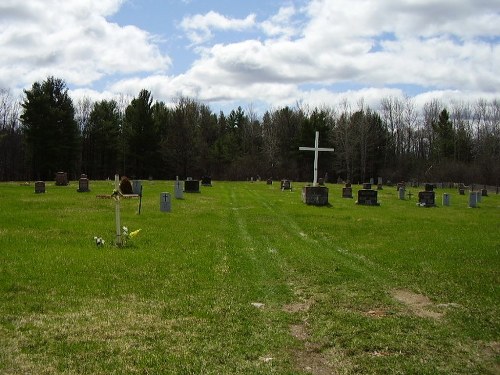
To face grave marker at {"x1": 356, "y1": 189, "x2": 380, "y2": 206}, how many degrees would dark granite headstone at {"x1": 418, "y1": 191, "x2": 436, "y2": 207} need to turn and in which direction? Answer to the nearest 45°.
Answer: approximately 45° to its right

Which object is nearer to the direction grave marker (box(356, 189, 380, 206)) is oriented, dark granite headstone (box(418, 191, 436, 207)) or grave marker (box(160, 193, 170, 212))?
the grave marker

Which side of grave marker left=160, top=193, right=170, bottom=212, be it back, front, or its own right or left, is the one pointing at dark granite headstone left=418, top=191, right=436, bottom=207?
left

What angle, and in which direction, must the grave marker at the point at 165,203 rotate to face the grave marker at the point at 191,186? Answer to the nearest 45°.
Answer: approximately 180°

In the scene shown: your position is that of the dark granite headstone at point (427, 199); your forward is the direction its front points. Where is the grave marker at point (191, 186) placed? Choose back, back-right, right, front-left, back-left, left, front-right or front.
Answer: right

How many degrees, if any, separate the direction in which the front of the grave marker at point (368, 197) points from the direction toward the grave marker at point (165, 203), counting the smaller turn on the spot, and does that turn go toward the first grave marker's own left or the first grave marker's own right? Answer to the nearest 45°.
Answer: approximately 45° to the first grave marker's own right

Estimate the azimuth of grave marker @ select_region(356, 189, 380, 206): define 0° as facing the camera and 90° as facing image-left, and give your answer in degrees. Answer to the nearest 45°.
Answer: approximately 0°
